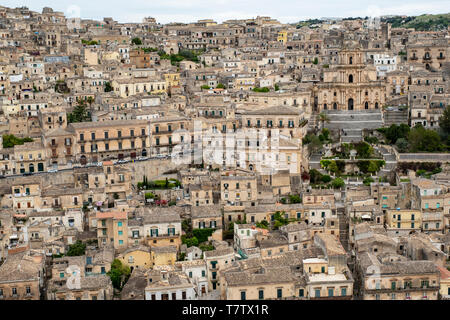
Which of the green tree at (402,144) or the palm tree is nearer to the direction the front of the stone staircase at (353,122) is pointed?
the green tree

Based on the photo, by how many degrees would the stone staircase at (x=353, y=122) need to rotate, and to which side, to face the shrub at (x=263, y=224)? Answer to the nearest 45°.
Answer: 0° — it already faces it

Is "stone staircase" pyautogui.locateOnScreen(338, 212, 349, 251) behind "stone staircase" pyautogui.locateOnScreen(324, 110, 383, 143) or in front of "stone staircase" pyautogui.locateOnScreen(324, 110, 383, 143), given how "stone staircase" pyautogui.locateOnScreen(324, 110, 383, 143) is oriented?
in front

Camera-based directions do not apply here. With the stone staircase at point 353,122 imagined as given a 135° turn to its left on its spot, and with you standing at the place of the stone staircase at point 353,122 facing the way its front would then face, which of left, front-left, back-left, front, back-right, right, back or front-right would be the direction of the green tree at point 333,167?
back-right

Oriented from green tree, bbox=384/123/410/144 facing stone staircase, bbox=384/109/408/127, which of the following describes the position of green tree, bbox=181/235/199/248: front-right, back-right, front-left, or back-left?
back-left

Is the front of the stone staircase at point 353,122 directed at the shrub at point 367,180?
yes

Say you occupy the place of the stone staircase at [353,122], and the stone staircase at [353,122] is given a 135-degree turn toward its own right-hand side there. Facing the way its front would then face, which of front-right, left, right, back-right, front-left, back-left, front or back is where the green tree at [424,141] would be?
back

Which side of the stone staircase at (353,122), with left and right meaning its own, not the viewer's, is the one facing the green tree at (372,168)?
front

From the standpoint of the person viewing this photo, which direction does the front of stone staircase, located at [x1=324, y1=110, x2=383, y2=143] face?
facing the viewer

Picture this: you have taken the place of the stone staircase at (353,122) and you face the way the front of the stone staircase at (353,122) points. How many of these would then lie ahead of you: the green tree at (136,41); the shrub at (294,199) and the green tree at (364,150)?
2

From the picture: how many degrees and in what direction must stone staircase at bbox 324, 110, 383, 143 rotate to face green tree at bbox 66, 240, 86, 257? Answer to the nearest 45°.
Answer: approximately 45° to its right

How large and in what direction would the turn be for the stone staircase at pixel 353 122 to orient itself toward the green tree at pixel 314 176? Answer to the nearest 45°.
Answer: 0° — it already faces it

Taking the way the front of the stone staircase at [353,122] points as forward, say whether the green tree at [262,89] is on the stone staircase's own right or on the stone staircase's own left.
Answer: on the stone staircase's own right

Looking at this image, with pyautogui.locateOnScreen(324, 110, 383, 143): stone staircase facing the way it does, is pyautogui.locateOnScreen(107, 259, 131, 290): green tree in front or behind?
in front

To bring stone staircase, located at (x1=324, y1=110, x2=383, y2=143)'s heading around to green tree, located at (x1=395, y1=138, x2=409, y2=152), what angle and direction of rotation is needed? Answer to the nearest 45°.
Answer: approximately 45° to its left

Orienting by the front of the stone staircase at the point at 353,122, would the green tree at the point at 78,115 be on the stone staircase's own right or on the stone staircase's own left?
on the stone staircase's own right

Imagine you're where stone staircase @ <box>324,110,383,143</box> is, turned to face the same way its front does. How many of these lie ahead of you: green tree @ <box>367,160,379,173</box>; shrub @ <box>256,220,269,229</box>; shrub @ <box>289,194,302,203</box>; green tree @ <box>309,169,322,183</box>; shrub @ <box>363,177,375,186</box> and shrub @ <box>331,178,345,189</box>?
6
